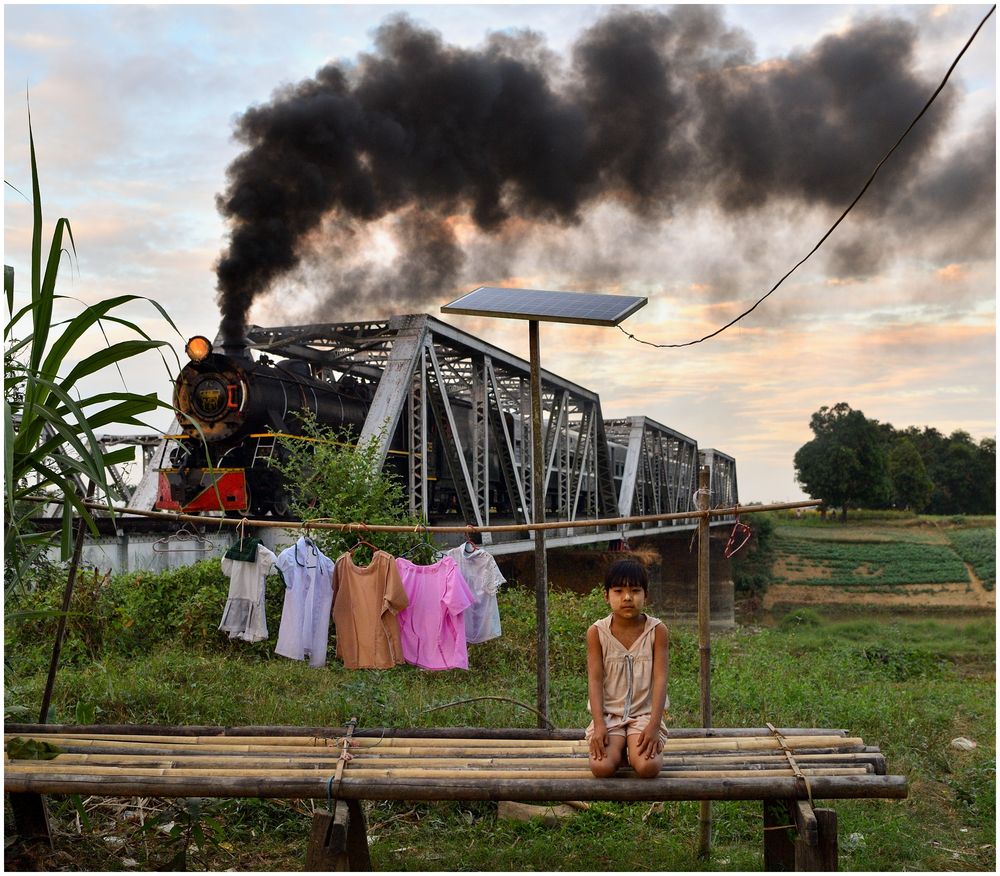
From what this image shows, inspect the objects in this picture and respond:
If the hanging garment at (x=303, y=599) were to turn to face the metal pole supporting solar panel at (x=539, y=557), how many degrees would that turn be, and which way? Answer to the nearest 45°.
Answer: approximately 45° to its left

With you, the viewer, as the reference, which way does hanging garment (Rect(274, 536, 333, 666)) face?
facing the viewer

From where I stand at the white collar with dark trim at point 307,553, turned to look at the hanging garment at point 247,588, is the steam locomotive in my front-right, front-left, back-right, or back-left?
front-right

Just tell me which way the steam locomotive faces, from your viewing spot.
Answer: facing the viewer and to the left of the viewer

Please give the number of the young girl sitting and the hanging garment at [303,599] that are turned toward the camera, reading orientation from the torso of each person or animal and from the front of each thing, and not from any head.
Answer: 2

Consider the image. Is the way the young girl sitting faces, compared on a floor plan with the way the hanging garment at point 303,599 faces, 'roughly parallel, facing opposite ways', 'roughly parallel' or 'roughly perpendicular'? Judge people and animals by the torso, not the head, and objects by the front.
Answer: roughly parallel

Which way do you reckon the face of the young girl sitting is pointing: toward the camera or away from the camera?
toward the camera

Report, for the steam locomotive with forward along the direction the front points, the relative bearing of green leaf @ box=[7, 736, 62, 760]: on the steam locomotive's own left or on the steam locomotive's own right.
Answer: on the steam locomotive's own left

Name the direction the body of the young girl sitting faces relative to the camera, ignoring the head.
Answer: toward the camera

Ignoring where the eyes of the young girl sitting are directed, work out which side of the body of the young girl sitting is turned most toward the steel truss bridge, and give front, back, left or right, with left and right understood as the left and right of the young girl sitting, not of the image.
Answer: back
